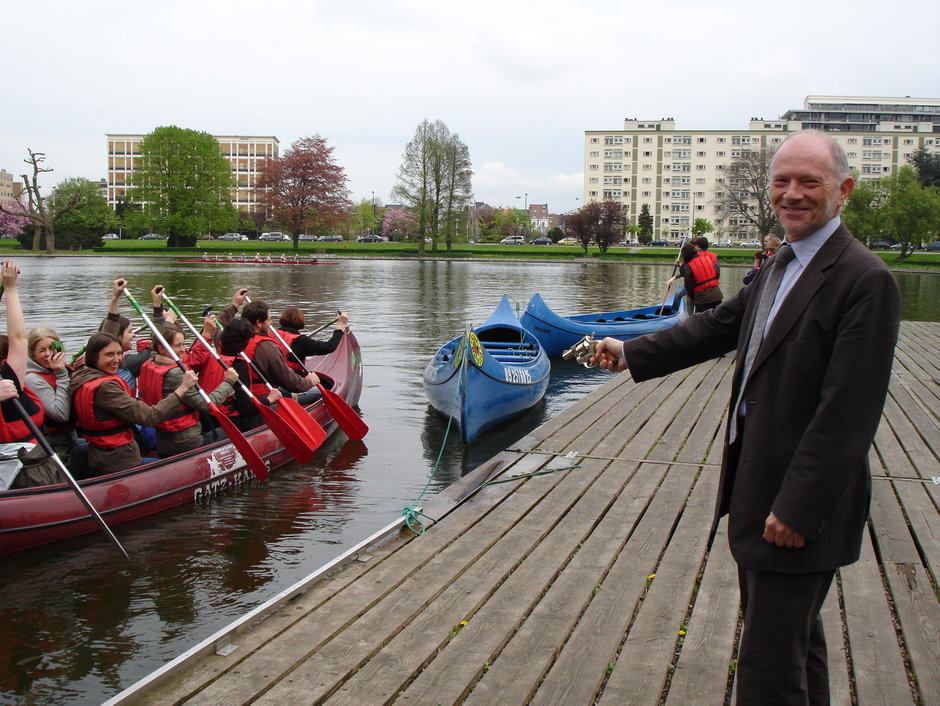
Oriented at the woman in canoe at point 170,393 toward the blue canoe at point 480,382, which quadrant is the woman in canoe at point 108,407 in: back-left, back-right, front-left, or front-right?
back-right

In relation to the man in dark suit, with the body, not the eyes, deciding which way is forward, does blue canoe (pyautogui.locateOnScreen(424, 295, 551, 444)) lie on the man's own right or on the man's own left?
on the man's own right

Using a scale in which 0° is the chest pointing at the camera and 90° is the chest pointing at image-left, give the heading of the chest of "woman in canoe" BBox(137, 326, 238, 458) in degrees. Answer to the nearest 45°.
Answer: approximately 270°

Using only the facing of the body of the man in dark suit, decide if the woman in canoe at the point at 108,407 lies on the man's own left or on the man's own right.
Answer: on the man's own right

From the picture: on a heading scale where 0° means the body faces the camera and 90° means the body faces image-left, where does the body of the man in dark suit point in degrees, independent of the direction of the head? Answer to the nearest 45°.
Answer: approximately 45°

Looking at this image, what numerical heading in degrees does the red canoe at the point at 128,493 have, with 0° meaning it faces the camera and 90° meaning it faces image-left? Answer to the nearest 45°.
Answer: approximately 225°
